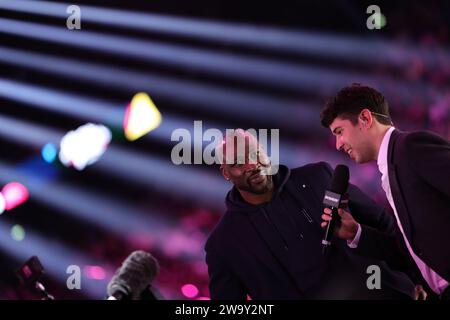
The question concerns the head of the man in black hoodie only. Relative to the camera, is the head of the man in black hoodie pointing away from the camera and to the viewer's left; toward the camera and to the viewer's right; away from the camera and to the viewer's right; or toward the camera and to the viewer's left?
toward the camera and to the viewer's right

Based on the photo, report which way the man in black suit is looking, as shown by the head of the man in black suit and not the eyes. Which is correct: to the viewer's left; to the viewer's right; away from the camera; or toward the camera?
to the viewer's left

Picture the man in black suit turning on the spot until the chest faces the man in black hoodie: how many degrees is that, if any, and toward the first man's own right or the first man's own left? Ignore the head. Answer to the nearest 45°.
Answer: approximately 45° to the first man's own right

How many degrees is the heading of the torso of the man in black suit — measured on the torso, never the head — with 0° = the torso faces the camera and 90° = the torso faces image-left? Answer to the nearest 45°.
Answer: approximately 90°
